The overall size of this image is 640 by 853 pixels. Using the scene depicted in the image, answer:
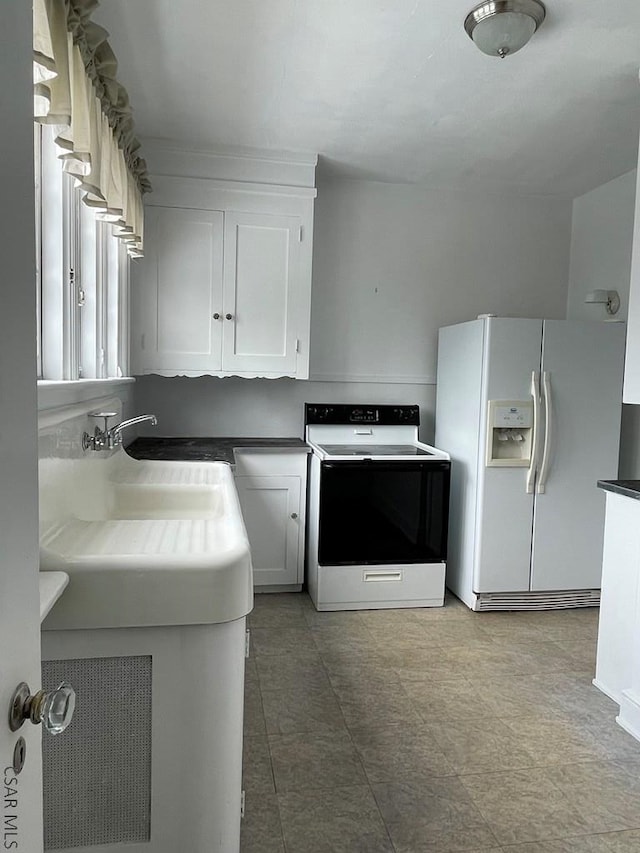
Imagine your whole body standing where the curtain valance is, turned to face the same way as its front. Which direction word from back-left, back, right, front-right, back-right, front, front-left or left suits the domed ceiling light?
front

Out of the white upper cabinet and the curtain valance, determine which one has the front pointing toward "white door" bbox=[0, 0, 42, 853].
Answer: the white upper cabinet

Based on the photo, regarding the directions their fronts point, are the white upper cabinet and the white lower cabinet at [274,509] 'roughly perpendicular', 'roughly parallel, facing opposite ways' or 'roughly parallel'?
roughly parallel

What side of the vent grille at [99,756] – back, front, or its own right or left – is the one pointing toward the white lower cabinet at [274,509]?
back

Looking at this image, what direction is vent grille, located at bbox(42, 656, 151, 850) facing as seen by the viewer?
toward the camera

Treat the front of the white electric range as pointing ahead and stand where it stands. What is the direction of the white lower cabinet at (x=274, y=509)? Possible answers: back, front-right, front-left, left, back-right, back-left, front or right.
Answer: right

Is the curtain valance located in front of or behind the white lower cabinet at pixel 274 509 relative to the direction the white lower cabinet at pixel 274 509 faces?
in front

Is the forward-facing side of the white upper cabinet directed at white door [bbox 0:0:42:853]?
yes

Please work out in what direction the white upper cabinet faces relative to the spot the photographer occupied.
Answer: facing the viewer

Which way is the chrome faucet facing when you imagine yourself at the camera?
facing to the right of the viewer

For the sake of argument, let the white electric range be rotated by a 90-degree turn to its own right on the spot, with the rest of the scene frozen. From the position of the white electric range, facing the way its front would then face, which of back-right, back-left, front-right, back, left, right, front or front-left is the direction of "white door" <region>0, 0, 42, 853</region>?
left

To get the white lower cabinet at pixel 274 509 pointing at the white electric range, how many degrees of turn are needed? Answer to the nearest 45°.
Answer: approximately 90° to its left

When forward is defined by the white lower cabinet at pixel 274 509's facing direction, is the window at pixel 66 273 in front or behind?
in front

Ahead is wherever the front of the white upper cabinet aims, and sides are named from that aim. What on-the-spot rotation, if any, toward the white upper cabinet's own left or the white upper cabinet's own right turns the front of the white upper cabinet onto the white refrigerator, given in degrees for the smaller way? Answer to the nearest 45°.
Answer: approximately 90° to the white upper cabinet's own left

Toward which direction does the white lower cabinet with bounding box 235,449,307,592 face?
toward the camera

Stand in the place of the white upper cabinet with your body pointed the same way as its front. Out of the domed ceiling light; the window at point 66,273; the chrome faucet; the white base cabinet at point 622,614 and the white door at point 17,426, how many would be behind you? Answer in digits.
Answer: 0

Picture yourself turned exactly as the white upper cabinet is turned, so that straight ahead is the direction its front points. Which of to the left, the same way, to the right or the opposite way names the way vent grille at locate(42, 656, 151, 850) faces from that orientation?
the same way

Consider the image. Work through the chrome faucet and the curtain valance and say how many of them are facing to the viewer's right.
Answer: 2
